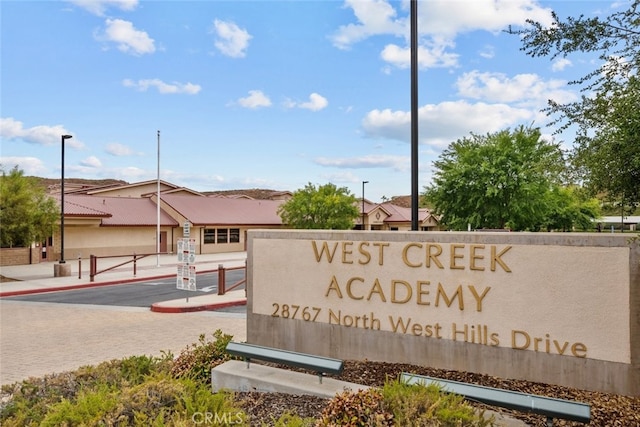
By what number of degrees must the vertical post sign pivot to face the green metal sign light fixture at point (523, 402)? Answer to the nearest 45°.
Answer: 0° — it already faces it

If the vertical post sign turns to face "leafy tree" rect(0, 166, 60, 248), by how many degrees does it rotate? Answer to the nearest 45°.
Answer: approximately 135° to its right

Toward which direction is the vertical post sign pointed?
toward the camera

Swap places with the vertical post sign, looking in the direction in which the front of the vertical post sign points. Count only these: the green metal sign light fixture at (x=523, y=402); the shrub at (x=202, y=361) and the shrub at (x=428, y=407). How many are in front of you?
3

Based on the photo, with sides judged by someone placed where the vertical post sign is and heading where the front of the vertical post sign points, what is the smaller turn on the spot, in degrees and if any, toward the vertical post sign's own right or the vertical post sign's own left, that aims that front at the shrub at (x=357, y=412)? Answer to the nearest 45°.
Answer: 0° — it already faces it

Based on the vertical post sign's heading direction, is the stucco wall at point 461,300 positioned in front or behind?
in front

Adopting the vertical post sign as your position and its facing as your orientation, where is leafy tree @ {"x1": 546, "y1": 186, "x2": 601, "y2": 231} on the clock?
The leafy tree is roughly at 8 o'clock from the vertical post sign.

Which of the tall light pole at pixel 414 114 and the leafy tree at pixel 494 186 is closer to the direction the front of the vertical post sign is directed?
the tall light pole

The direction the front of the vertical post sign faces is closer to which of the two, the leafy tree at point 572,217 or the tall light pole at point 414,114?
the tall light pole

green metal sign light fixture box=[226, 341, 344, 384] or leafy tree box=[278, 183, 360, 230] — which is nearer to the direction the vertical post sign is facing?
the green metal sign light fixture

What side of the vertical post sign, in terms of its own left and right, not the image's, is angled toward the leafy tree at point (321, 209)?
back

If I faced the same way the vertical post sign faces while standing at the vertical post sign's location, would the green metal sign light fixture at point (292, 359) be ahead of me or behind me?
ahead

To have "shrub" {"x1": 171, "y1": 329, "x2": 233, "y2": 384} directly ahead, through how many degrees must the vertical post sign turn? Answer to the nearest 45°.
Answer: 0° — it already faces it

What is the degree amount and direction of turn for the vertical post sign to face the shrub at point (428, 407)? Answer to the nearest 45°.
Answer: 0° — it already faces it
